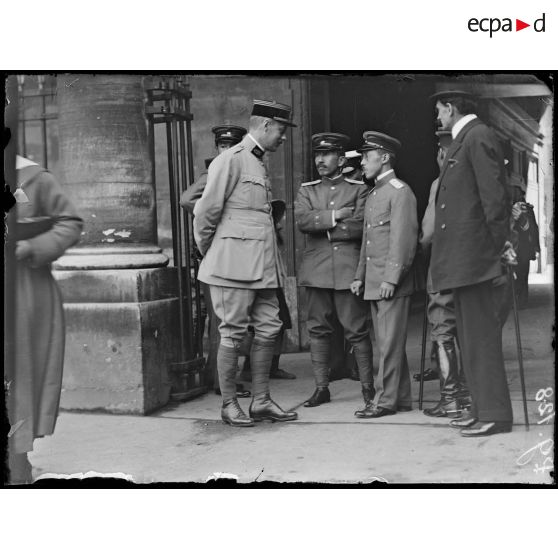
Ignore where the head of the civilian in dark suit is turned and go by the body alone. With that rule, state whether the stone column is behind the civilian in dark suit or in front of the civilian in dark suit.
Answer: in front

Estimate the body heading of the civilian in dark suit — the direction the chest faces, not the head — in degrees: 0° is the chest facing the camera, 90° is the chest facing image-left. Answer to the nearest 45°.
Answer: approximately 90°

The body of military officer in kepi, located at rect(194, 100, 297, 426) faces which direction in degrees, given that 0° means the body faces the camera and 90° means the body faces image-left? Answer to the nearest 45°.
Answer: approximately 270°

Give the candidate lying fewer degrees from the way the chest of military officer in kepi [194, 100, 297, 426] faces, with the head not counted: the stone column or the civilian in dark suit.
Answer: the civilian in dark suit

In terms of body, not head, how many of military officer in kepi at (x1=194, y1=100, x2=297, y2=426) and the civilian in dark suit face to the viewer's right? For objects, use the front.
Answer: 1

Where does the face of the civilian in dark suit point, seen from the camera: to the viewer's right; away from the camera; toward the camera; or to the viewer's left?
to the viewer's left

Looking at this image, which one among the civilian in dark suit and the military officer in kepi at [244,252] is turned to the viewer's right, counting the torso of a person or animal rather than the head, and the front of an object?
the military officer in kepi

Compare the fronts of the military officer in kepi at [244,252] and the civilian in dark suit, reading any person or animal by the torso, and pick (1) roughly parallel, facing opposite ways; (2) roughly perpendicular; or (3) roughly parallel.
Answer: roughly parallel, facing opposite ways

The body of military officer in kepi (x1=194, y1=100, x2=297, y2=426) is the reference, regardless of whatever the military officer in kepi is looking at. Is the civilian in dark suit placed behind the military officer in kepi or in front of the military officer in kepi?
in front

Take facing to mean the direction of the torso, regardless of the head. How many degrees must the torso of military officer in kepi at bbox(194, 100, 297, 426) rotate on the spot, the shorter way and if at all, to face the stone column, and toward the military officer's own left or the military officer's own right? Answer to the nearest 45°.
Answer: approximately 180°

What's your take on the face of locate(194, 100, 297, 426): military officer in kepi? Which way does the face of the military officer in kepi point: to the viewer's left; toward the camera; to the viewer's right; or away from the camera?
to the viewer's right
